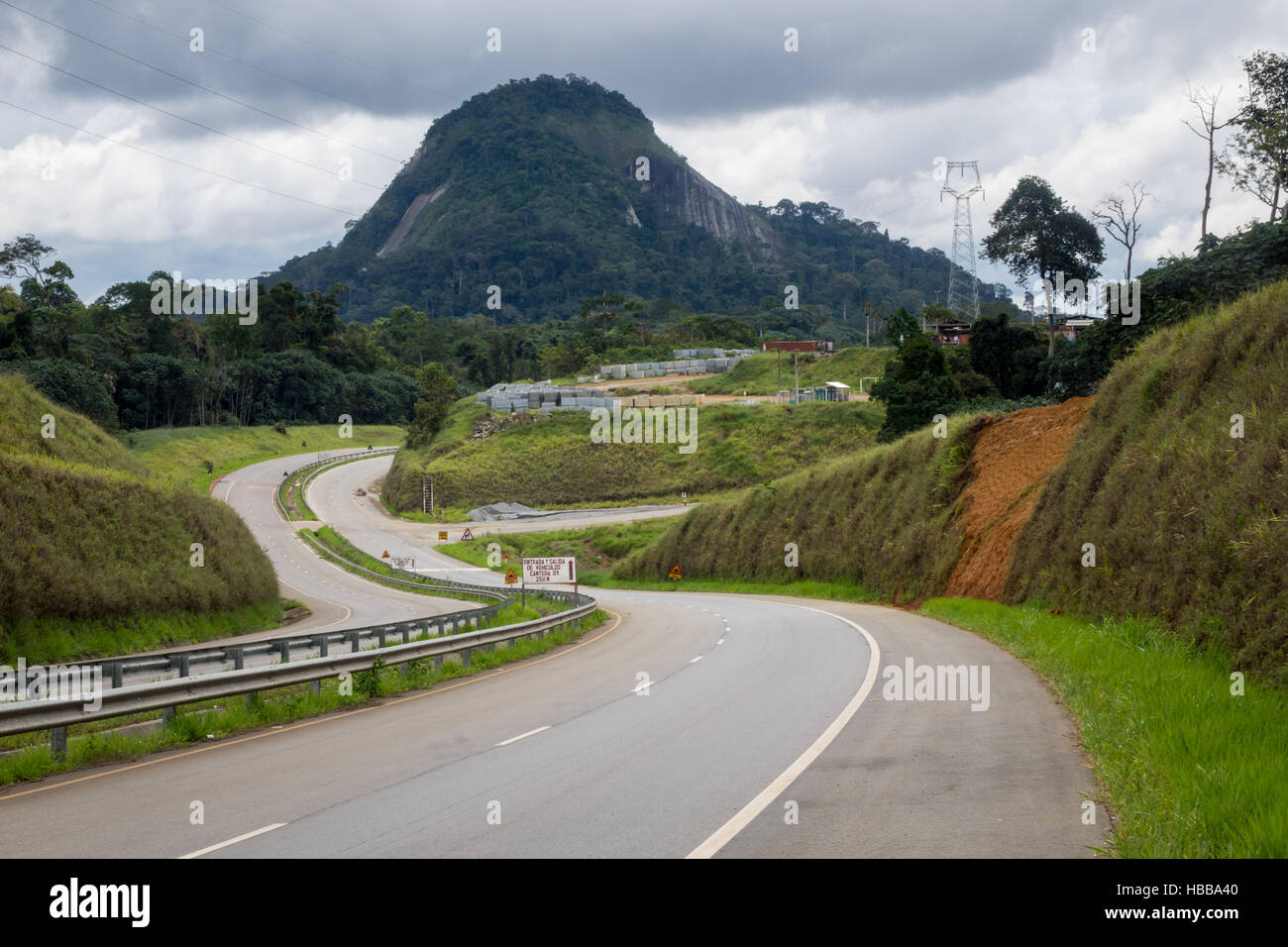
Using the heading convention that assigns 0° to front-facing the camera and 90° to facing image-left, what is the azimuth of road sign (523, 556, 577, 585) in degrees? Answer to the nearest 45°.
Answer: approximately 0°

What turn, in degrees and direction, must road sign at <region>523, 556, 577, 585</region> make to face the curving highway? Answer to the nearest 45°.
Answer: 0° — it already faces it
